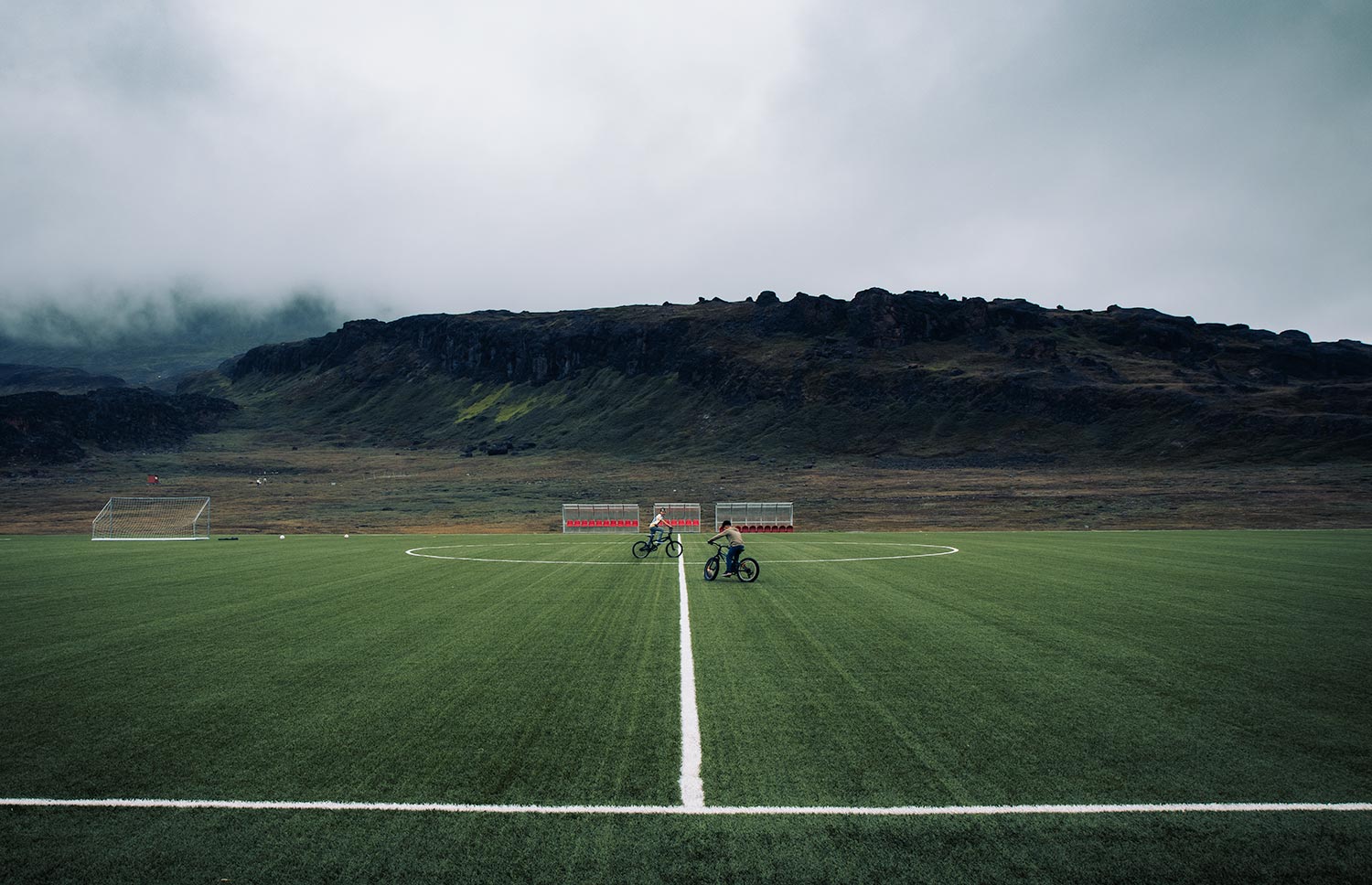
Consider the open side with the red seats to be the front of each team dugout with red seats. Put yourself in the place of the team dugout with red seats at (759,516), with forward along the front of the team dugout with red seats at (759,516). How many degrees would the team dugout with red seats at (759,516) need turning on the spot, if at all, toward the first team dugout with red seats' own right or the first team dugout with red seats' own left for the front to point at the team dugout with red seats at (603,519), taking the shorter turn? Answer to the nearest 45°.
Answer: approximately 90° to the first team dugout with red seats' own right

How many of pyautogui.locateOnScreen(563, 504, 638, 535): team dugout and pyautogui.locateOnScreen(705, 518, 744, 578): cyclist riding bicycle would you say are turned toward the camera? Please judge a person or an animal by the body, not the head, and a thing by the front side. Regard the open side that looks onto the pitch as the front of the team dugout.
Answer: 1

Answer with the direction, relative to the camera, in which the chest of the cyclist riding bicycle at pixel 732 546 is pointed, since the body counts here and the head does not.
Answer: to the viewer's left

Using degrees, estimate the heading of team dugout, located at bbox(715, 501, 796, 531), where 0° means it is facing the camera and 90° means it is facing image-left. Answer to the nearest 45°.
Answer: approximately 0°

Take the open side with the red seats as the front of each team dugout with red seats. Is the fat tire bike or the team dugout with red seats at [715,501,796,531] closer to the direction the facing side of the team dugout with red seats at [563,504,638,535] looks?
the fat tire bike

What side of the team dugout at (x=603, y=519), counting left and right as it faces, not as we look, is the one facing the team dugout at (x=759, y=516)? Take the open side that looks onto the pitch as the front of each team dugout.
left

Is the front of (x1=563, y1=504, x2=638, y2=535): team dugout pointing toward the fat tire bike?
yes

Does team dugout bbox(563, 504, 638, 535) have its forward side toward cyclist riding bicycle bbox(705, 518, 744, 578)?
yes

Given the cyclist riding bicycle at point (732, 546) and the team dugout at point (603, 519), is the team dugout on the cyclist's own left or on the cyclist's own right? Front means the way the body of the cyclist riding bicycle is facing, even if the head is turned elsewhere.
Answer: on the cyclist's own right

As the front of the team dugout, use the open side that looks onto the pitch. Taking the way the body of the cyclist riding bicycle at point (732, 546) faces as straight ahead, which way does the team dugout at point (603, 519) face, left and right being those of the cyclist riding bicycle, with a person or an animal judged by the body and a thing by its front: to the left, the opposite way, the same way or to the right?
to the left
